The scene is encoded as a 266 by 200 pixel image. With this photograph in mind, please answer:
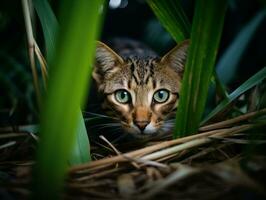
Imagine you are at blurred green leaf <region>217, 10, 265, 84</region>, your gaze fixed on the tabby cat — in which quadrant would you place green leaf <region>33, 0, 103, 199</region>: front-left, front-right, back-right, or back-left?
front-left

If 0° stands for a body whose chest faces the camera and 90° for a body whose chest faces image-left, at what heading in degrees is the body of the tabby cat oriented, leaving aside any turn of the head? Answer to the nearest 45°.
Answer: approximately 0°

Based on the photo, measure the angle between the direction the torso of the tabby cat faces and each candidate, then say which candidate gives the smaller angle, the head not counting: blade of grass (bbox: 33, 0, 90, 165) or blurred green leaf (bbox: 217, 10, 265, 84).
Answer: the blade of grass

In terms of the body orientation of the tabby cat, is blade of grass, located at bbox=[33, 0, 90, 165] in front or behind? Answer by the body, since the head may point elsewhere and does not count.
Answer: in front

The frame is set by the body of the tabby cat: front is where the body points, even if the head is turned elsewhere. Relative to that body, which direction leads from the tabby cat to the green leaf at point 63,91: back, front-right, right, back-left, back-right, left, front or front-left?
front

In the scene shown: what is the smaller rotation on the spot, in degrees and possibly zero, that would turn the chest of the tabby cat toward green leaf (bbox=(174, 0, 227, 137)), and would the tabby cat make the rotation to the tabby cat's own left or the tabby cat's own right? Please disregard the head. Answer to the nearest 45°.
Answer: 0° — it already faces it
